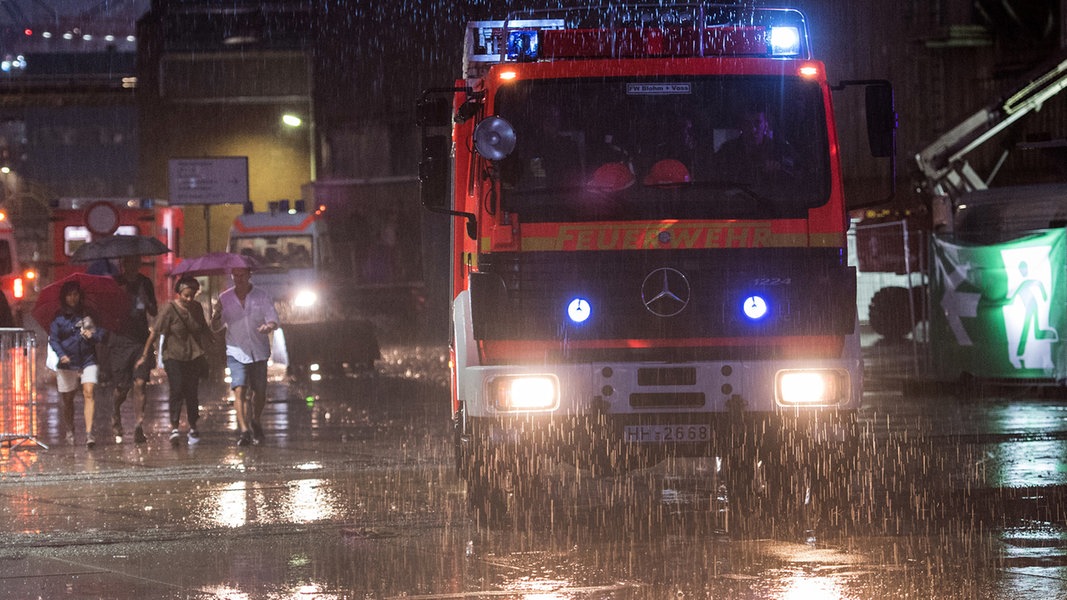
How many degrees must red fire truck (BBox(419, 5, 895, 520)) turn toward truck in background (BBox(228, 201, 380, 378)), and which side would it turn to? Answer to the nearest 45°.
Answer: approximately 180°

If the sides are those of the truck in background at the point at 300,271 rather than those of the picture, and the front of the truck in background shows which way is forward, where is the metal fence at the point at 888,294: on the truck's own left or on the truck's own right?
on the truck's own left

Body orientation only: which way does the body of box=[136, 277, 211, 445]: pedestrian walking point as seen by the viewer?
toward the camera

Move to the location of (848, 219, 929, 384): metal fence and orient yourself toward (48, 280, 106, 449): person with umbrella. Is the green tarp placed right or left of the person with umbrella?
left

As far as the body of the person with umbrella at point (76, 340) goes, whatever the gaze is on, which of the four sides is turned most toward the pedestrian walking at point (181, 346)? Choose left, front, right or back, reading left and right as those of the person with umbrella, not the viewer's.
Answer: left

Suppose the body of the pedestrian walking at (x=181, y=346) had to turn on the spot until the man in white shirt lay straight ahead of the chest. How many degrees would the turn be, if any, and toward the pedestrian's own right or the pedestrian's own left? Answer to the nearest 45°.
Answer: approximately 45° to the pedestrian's own left

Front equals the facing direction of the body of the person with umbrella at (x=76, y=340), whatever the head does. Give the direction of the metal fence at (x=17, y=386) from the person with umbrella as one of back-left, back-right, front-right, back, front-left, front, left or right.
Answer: right

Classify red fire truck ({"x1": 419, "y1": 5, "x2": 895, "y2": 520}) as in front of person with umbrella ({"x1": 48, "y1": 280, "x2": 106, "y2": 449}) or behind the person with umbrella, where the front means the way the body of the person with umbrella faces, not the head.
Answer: in front

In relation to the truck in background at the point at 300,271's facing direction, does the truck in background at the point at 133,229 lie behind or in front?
behind

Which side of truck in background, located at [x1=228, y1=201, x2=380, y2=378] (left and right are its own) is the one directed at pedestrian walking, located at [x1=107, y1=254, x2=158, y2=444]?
front

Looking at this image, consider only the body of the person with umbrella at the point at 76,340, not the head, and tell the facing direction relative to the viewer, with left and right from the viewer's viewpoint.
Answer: facing the viewer
